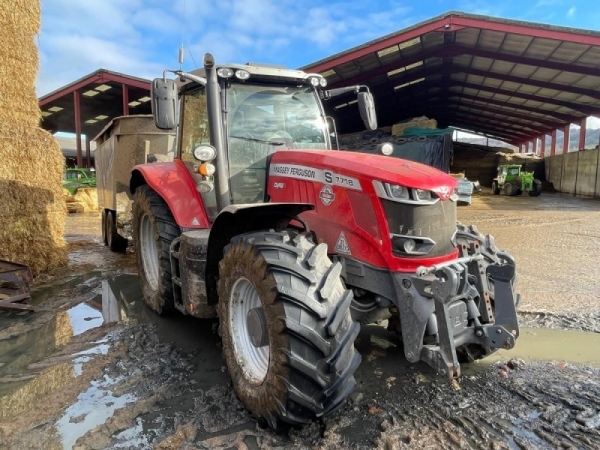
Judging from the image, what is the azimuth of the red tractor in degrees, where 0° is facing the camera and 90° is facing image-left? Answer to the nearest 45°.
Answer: approximately 315°

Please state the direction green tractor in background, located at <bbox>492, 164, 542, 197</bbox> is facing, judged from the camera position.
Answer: facing the viewer and to the right of the viewer

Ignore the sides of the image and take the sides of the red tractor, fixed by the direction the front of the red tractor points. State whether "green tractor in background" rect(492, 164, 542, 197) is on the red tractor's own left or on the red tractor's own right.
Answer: on the red tractor's own left

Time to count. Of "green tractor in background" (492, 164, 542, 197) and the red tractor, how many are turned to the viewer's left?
0

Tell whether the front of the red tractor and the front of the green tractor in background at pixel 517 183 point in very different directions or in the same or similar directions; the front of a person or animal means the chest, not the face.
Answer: same or similar directions
